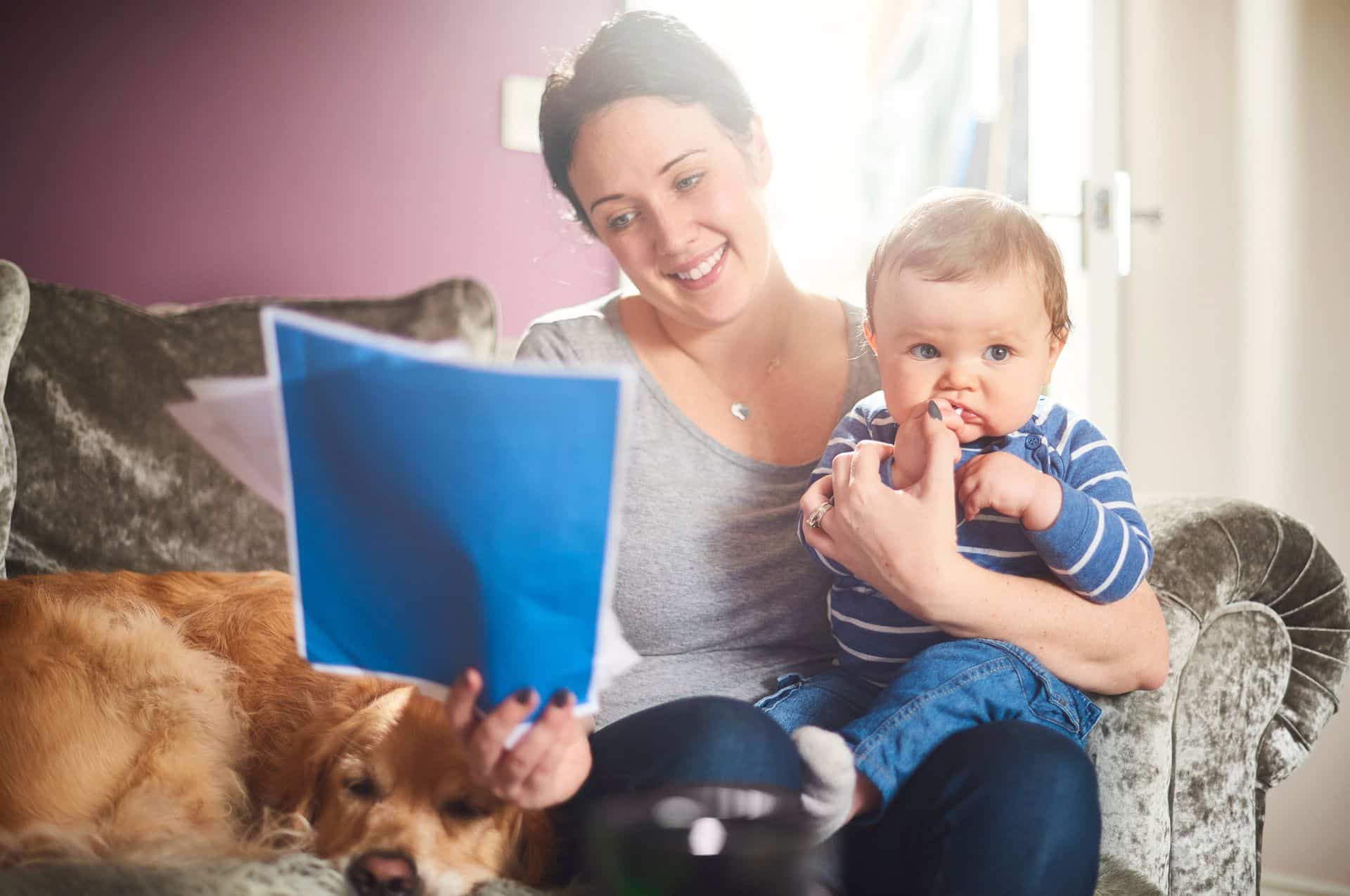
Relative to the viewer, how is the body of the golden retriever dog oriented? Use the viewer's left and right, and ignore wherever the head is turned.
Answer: facing the viewer and to the right of the viewer

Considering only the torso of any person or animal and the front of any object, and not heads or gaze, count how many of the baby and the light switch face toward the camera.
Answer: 2

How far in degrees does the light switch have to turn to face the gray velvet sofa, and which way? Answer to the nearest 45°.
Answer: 0° — it already faces it

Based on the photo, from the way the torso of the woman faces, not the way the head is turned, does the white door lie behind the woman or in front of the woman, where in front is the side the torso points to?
behind

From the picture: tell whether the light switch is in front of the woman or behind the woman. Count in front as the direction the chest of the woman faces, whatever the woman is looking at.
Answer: behind

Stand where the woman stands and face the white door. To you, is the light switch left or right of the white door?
left

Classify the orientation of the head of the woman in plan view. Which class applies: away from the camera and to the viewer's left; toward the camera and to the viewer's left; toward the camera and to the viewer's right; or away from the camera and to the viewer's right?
toward the camera and to the viewer's left
